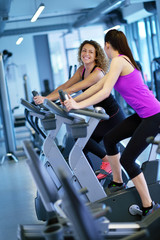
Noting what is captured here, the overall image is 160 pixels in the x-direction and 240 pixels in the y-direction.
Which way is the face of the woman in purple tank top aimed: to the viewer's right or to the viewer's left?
to the viewer's left

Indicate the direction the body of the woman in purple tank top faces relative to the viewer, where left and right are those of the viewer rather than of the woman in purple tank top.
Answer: facing to the left of the viewer
